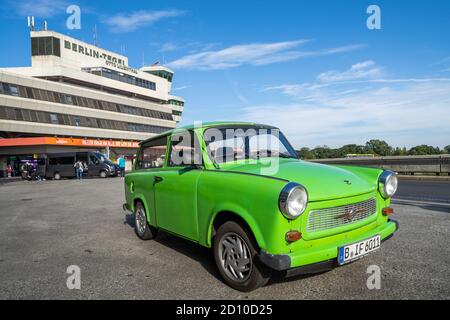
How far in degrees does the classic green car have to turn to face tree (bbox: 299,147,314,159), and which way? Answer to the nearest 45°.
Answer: approximately 135° to its left

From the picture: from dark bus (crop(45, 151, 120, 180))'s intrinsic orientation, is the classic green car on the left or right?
on its right

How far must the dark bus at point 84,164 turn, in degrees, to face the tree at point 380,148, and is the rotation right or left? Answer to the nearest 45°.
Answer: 0° — it already faces it

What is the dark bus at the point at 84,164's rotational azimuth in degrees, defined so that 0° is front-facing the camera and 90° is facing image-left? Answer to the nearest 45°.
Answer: approximately 270°

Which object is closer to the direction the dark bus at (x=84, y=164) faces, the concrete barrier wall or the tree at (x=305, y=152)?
the concrete barrier wall

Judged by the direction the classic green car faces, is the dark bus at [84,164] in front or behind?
behind

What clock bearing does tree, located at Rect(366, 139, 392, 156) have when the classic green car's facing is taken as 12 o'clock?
The tree is roughly at 8 o'clock from the classic green car.
